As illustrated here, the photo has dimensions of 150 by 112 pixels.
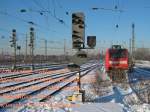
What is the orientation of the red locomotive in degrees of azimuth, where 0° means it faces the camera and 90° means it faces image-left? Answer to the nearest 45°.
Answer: approximately 0°

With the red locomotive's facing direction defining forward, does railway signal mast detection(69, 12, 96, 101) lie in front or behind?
in front
